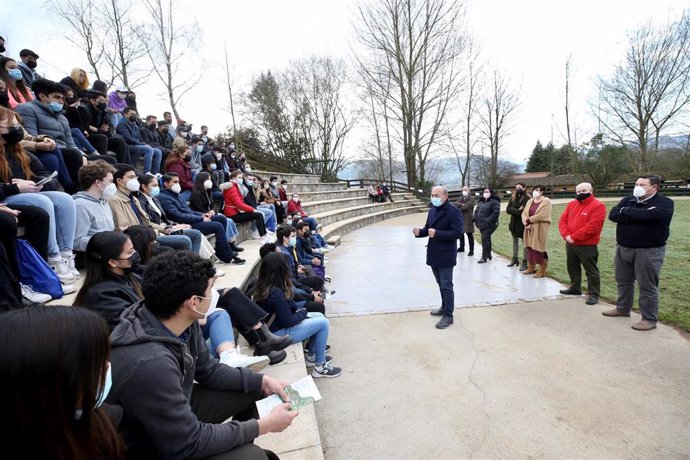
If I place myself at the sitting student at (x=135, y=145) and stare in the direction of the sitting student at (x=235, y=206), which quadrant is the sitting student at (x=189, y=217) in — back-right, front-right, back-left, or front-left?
front-right

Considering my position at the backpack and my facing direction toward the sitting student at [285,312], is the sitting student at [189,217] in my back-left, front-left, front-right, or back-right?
front-left

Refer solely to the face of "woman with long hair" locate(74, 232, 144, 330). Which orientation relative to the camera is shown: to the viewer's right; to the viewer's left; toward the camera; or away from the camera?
to the viewer's right

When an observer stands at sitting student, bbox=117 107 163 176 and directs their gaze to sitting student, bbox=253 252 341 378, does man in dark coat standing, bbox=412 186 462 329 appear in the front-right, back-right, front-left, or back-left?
front-left

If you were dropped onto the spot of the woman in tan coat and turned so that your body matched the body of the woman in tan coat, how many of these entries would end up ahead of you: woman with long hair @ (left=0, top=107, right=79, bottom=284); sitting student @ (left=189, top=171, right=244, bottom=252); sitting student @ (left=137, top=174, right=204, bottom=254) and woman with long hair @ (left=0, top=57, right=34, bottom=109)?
4

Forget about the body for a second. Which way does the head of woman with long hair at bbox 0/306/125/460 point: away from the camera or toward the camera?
away from the camera

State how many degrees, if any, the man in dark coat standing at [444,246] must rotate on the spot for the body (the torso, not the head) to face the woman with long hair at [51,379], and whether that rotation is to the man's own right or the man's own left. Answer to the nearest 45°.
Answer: approximately 45° to the man's own left

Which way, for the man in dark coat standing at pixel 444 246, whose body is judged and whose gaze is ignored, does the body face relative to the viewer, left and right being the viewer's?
facing the viewer and to the left of the viewer

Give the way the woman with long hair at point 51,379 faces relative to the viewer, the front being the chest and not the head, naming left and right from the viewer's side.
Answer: facing away from the viewer and to the right of the viewer

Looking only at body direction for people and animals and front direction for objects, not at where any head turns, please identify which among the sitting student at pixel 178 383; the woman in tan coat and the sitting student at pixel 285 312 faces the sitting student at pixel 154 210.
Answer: the woman in tan coat

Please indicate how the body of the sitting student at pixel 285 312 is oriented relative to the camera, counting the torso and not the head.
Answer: to the viewer's right

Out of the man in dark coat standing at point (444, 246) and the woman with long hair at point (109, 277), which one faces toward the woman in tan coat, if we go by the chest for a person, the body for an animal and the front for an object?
the woman with long hair

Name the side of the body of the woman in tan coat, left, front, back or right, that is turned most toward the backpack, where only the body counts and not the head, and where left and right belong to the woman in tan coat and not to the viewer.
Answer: front

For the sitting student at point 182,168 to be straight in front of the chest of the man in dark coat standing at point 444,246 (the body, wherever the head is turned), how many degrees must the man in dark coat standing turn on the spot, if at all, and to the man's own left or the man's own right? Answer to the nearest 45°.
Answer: approximately 45° to the man's own right

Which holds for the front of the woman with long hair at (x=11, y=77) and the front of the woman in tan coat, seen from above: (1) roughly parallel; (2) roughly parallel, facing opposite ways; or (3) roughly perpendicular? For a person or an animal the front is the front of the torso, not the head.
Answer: roughly parallel, facing opposite ways

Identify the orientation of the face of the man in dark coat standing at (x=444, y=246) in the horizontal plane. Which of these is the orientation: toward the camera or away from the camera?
toward the camera

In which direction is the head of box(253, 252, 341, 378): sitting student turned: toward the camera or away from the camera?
away from the camera

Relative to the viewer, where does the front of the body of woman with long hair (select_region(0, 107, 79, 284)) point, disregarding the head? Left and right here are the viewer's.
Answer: facing the viewer and to the right of the viewer

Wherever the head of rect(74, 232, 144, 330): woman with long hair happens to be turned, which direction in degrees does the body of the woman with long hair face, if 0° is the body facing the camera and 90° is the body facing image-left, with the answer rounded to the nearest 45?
approximately 270°
